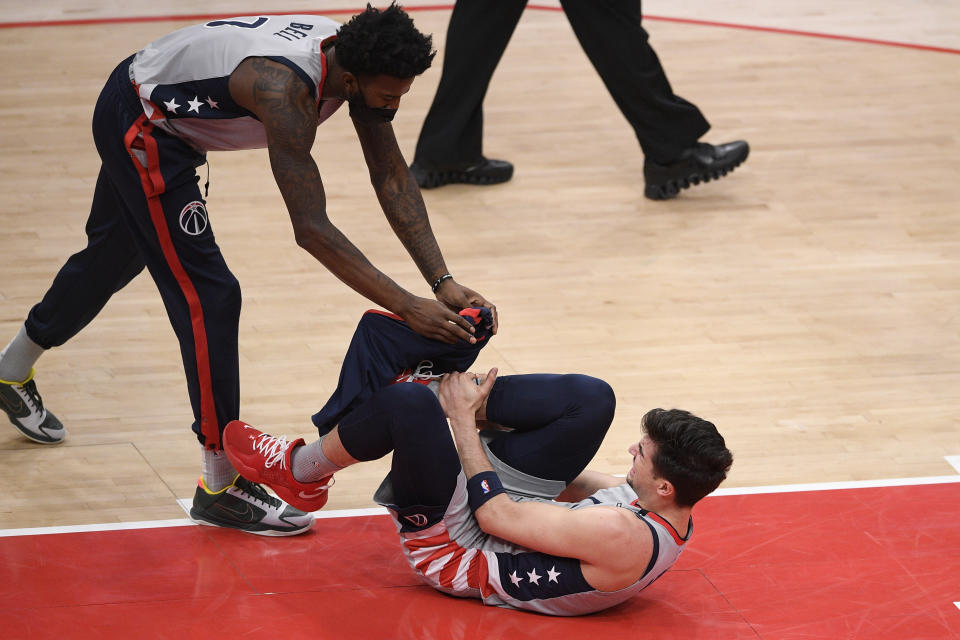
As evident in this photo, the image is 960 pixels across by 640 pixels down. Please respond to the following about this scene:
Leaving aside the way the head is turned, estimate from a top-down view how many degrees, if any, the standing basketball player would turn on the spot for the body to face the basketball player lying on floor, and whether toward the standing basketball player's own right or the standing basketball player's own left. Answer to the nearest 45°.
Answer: approximately 45° to the standing basketball player's own right

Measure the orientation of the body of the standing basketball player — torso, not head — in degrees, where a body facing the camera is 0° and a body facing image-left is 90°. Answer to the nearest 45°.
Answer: approximately 270°
